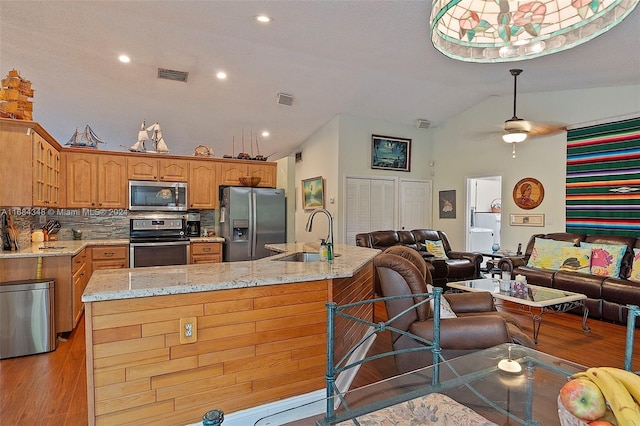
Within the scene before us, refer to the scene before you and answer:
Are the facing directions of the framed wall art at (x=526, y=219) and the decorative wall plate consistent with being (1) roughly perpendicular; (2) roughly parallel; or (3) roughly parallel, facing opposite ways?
roughly parallel

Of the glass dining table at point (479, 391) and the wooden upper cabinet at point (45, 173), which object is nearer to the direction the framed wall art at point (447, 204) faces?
the glass dining table

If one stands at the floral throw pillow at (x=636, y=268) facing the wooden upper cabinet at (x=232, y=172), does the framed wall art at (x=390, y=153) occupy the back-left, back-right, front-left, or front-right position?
front-right

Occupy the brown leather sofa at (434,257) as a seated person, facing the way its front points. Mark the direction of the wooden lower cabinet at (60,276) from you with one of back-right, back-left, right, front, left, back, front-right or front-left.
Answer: right

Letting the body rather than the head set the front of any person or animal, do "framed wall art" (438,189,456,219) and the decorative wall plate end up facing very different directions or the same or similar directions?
same or similar directions

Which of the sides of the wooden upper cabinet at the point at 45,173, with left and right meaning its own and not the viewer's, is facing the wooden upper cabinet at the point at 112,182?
left

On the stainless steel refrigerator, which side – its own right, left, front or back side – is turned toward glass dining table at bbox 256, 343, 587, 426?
front

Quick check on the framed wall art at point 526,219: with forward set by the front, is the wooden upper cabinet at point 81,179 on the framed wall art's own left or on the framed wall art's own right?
on the framed wall art's own right

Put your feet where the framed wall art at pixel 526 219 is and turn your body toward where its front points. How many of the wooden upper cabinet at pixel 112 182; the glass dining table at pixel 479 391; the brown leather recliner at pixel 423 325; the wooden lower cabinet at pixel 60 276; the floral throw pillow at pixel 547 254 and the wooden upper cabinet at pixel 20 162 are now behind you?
0

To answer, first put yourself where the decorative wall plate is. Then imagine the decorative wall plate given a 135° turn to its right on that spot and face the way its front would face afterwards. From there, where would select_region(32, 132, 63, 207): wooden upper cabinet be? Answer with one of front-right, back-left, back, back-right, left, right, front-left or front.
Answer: left

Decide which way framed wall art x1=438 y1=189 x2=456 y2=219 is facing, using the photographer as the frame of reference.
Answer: facing the viewer

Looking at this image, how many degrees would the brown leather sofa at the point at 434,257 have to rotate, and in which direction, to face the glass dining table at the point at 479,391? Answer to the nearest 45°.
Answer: approximately 45° to its right

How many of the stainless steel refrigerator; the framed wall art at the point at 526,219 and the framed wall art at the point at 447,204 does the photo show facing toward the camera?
3

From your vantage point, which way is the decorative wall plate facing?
toward the camera

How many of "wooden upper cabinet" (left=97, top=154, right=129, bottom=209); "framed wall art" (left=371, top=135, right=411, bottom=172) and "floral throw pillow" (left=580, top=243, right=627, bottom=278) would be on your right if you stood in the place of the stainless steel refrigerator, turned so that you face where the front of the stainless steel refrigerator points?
1

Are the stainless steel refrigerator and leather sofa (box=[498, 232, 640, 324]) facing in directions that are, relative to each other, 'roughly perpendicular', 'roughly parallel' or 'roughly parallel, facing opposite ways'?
roughly perpendicular

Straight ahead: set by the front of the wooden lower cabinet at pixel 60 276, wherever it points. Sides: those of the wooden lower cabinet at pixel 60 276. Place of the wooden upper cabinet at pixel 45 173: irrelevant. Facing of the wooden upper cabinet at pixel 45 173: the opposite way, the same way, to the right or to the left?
the same way

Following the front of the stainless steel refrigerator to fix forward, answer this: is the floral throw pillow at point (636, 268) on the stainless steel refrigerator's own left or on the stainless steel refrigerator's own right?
on the stainless steel refrigerator's own left

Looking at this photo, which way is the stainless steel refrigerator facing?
toward the camera
